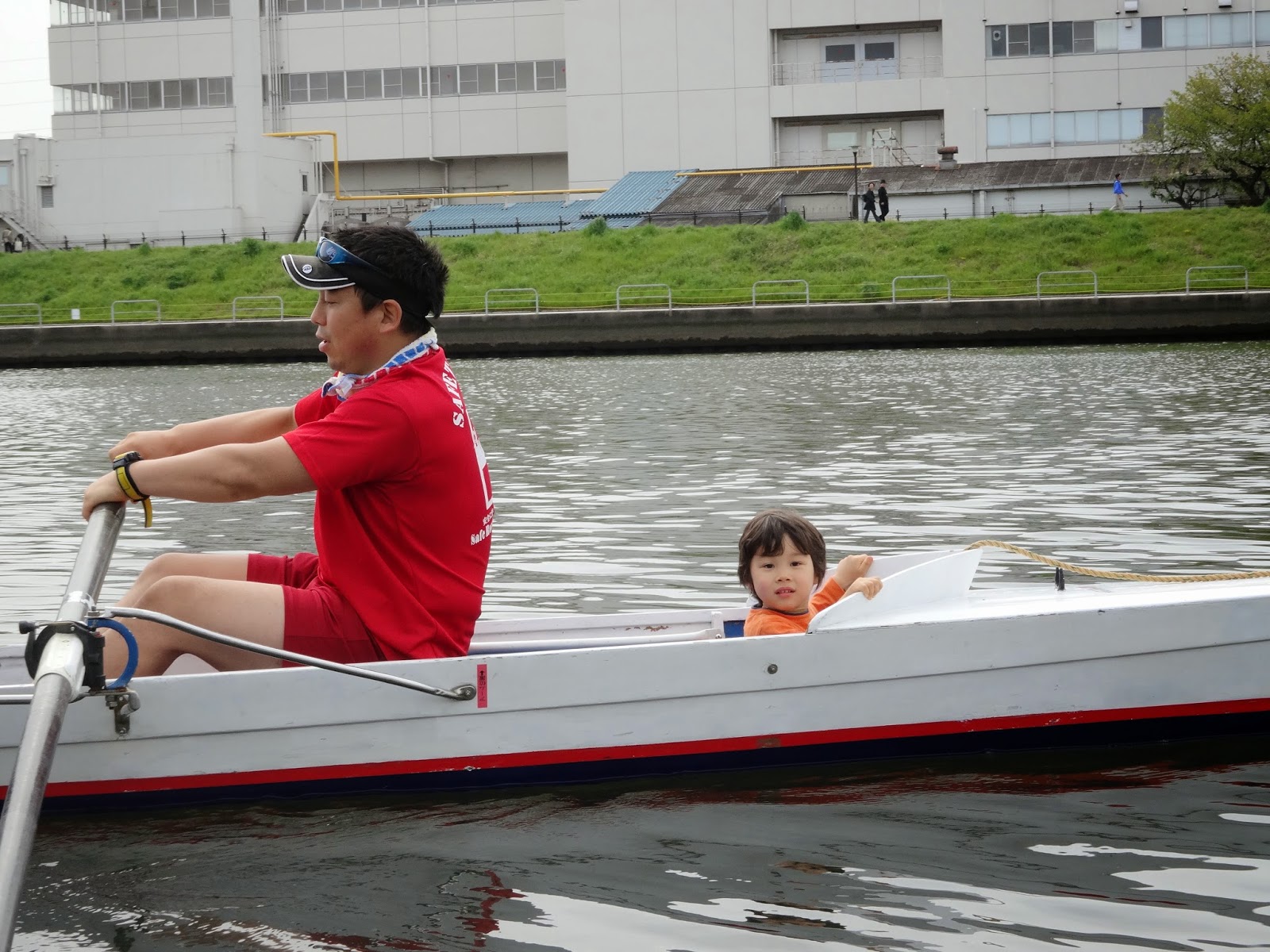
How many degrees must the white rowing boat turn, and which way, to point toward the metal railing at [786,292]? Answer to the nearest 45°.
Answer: approximately 90° to its left

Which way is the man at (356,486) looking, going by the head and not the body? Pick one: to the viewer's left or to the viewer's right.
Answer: to the viewer's left

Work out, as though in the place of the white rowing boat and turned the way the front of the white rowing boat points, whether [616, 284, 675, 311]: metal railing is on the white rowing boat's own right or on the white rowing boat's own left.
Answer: on the white rowing boat's own left

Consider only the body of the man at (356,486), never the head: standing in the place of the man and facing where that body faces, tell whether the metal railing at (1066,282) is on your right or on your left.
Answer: on your right

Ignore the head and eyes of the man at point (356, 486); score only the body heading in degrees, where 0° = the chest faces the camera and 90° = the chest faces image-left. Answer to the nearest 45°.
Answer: approximately 90°

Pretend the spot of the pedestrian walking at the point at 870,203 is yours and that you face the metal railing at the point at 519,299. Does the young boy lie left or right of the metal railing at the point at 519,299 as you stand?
left

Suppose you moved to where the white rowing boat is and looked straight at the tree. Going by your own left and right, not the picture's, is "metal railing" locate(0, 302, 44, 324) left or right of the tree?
left

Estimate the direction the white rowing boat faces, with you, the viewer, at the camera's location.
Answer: facing to the right of the viewer

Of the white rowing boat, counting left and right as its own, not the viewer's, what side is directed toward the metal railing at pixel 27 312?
left

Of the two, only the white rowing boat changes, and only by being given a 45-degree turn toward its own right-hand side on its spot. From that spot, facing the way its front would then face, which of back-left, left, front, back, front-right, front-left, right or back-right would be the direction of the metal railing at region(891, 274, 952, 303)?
back-left

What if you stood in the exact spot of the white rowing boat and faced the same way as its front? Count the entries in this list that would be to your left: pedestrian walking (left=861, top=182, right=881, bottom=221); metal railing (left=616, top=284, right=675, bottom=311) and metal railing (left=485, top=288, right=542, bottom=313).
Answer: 3

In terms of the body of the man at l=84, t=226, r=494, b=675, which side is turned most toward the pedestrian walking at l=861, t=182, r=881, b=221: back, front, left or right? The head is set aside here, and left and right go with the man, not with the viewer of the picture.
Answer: right

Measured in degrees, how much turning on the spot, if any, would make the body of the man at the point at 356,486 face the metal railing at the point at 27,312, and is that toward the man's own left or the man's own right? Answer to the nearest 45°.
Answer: approximately 90° to the man's own right
